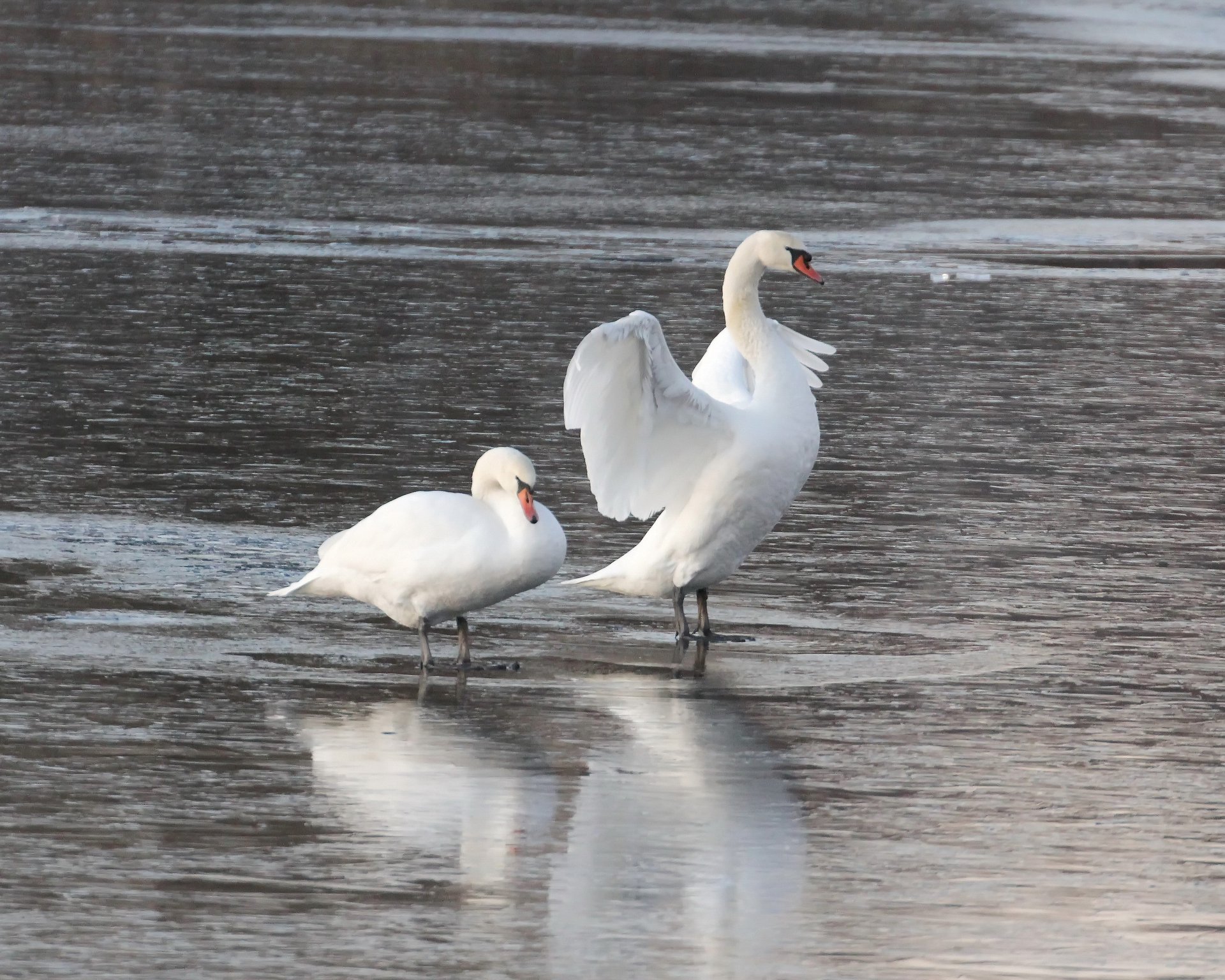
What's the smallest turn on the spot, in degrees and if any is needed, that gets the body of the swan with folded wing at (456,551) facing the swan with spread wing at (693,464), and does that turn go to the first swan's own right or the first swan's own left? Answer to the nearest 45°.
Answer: approximately 45° to the first swan's own left

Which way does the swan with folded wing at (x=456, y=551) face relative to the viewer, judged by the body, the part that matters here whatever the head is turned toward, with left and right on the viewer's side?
facing to the right of the viewer

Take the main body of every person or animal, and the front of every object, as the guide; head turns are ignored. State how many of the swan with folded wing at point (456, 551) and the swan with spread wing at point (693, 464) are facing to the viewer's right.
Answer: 2

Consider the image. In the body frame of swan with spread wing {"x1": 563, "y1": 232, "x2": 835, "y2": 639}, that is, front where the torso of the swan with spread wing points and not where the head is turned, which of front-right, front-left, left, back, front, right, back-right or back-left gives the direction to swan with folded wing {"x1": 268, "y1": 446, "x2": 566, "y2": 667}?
back-right

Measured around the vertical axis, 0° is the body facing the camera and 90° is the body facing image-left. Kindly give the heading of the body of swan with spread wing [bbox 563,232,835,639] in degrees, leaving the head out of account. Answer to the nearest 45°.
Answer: approximately 270°

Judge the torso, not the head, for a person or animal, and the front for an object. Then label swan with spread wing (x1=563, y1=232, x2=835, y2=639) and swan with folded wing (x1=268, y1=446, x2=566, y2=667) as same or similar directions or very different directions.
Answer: same or similar directions
